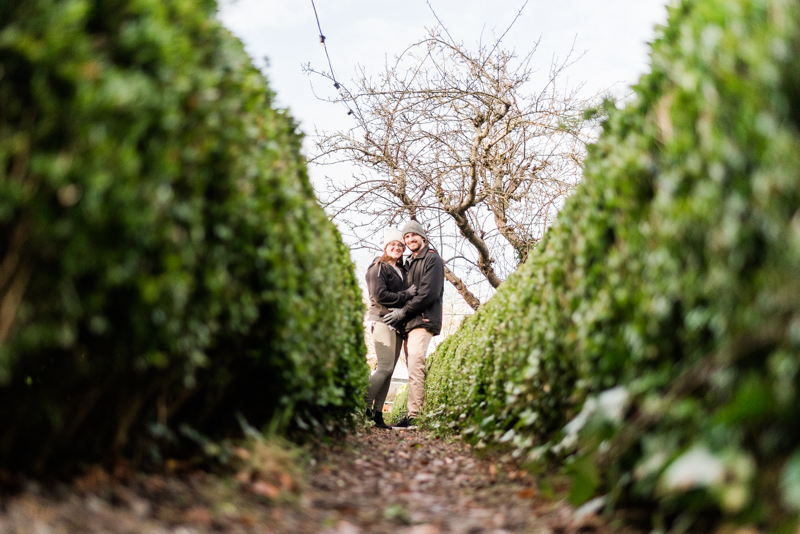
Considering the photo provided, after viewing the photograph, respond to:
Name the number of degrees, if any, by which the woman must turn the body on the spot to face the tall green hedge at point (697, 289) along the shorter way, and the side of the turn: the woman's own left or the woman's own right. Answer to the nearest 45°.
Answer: approximately 45° to the woman's own right

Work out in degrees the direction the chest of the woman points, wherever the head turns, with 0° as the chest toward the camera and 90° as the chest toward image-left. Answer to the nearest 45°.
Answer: approximately 315°
